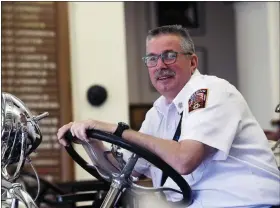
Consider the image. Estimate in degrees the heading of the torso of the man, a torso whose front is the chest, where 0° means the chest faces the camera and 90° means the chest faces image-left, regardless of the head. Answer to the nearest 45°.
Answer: approximately 45°

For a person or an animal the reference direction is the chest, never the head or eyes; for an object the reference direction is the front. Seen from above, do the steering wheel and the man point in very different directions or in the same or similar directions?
very different directions

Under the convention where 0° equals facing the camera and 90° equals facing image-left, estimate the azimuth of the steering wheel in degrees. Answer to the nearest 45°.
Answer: approximately 225°
